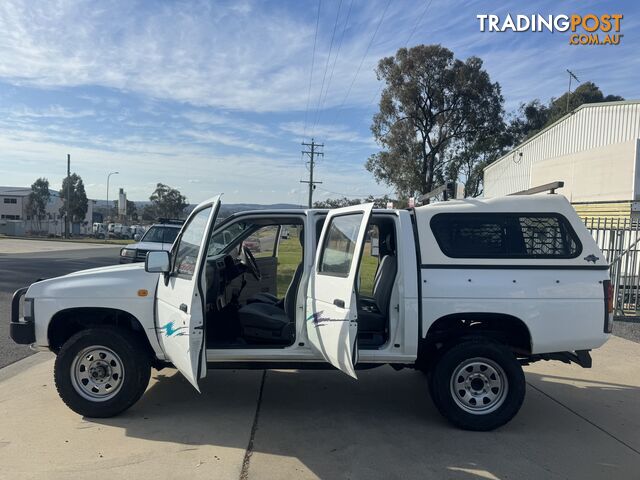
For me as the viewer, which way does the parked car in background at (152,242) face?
facing the viewer and to the left of the viewer

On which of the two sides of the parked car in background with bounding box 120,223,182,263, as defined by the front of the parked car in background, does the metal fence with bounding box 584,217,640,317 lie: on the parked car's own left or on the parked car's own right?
on the parked car's own left

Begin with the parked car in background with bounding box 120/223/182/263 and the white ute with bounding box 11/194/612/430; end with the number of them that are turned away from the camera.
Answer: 0

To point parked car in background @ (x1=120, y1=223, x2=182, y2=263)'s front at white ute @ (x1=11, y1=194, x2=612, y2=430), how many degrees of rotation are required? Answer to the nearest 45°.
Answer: approximately 45° to its left

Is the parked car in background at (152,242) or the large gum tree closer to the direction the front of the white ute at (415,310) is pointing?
the parked car in background

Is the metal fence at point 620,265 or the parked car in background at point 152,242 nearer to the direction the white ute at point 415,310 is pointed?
the parked car in background

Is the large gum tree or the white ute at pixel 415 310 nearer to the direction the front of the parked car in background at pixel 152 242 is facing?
the white ute

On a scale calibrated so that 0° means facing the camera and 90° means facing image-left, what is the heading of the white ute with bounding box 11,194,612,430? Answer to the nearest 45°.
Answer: approximately 90°
